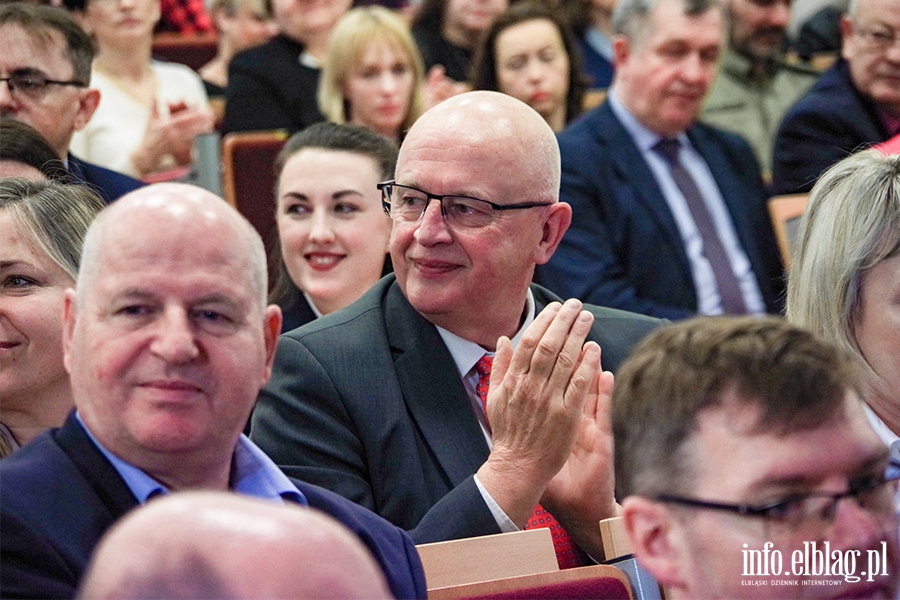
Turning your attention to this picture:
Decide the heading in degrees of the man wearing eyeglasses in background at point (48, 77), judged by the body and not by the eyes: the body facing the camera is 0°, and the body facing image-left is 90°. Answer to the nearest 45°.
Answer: approximately 45°

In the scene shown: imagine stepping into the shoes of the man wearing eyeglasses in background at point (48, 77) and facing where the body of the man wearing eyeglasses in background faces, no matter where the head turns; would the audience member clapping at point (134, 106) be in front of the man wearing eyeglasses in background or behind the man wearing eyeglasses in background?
behind

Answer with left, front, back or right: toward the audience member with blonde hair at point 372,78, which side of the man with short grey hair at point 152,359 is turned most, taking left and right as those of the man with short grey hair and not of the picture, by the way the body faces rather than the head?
back

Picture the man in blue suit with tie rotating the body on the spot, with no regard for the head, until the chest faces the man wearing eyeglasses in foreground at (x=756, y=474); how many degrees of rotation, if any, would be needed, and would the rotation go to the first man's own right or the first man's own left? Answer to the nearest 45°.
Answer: approximately 45° to the first man's own right

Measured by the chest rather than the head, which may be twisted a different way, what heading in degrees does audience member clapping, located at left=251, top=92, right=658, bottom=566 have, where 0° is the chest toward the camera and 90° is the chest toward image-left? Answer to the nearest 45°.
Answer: approximately 315°

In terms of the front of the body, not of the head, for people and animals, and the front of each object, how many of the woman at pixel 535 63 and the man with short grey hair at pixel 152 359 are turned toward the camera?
2

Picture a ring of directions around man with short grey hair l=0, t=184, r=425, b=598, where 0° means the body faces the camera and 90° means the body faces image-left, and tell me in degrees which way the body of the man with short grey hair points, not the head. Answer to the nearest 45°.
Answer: approximately 0°

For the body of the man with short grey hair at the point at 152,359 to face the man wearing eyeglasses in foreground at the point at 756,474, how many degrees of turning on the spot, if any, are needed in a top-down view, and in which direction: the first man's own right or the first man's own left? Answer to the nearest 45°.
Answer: approximately 45° to the first man's own left

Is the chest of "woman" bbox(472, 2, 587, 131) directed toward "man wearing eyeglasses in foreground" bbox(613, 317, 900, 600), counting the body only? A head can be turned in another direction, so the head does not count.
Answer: yes

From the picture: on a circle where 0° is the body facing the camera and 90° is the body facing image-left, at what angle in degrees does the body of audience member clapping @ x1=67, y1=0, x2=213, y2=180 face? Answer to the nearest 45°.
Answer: approximately 315°

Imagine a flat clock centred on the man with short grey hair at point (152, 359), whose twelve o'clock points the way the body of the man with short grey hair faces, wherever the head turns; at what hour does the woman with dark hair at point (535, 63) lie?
The woman with dark hair is roughly at 7 o'clock from the man with short grey hair.

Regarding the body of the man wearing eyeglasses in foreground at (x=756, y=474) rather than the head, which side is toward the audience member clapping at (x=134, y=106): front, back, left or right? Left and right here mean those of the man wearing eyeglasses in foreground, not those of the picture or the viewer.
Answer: back

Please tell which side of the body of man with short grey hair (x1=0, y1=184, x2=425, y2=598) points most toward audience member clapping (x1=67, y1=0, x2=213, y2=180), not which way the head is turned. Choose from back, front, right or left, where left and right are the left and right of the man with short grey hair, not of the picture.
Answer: back

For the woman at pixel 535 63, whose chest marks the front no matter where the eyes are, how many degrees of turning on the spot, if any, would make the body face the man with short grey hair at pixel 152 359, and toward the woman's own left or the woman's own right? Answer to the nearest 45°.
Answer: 0° — they already face them

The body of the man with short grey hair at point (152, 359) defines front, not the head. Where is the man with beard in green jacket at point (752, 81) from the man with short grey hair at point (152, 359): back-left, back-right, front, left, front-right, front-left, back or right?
back-left

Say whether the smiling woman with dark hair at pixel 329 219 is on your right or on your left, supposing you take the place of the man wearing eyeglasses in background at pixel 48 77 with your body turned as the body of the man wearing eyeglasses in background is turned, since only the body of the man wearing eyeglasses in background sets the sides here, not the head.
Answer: on your left
